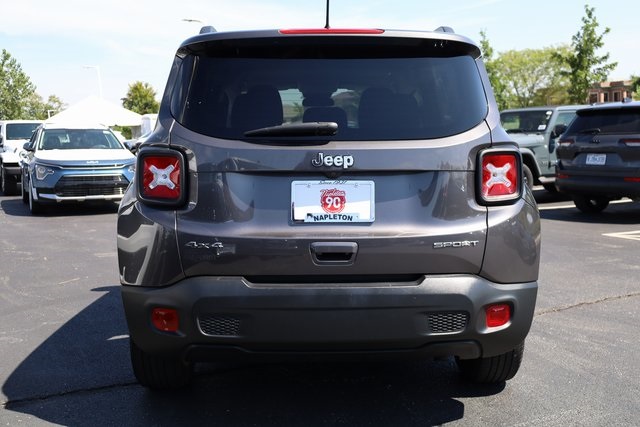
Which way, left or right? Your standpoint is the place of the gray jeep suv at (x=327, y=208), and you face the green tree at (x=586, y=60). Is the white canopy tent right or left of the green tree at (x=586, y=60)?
left

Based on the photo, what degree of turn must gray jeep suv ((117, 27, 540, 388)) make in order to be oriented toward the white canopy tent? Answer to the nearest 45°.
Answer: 0° — it already faces it

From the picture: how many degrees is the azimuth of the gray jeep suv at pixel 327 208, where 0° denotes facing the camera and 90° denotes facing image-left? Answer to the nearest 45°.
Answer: approximately 180°
